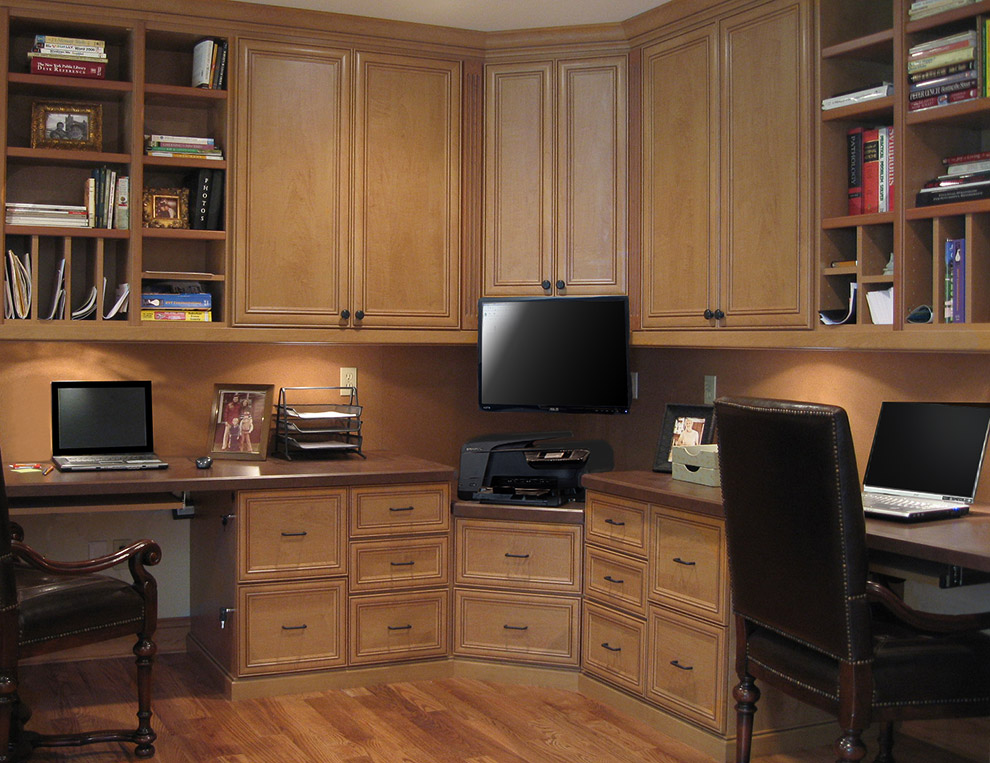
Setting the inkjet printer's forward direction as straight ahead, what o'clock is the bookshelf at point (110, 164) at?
The bookshelf is roughly at 3 o'clock from the inkjet printer.

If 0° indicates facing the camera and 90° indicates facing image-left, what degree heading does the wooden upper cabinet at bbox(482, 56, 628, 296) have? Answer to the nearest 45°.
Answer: approximately 0°

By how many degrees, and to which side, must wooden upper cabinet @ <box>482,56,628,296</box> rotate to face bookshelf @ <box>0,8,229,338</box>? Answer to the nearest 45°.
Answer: approximately 90° to its right

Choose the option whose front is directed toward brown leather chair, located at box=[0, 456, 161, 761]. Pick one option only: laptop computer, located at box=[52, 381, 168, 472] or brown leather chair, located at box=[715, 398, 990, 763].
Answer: the laptop computer

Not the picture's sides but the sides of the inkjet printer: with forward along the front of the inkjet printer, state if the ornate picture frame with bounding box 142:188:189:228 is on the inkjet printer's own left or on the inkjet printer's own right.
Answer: on the inkjet printer's own right

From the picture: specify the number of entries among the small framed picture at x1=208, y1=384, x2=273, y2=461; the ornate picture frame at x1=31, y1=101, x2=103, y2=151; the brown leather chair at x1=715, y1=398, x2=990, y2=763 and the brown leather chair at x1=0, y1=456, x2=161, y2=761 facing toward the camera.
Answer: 2

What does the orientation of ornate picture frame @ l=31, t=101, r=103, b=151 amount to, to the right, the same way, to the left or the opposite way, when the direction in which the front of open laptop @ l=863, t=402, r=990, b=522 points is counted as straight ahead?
to the left

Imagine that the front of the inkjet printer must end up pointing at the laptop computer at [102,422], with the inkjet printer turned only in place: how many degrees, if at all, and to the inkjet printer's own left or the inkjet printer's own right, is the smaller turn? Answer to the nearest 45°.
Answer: approximately 90° to the inkjet printer's own right

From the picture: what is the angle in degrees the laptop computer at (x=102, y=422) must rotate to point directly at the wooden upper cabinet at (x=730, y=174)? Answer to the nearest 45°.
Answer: approximately 45° to its left

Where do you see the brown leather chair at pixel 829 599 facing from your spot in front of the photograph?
facing away from the viewer and to the right of the viewer
